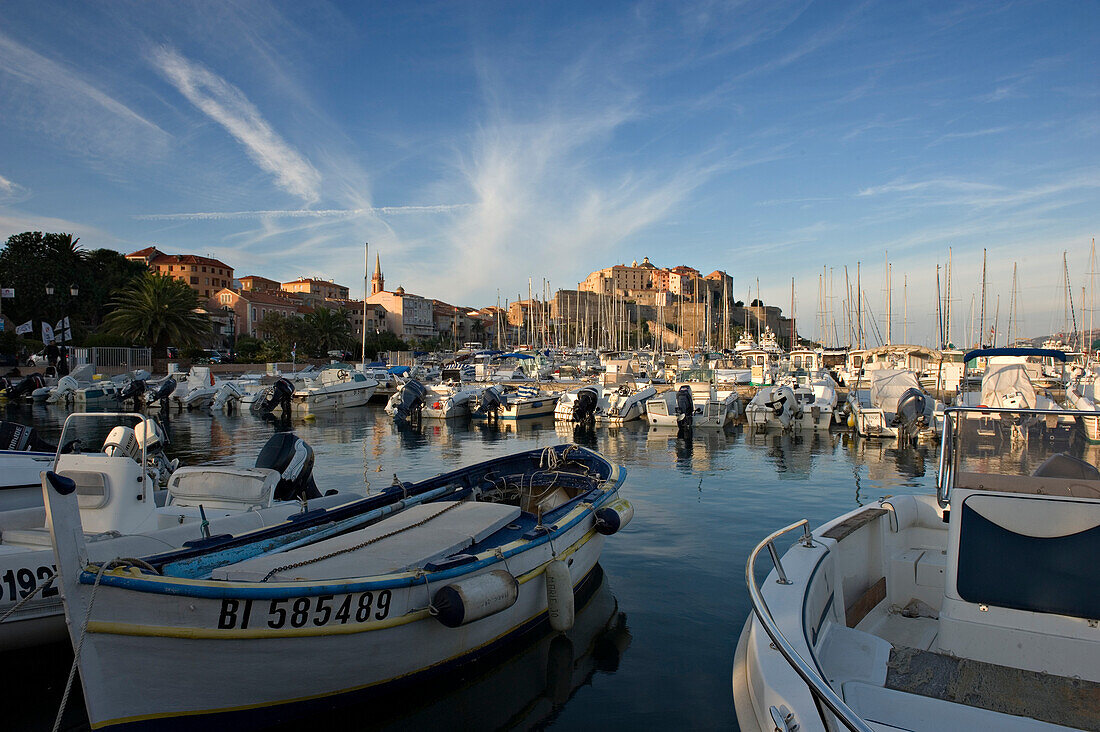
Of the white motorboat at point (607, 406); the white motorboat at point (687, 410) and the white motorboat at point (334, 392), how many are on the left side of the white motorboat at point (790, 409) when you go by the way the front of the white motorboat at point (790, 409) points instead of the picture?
3

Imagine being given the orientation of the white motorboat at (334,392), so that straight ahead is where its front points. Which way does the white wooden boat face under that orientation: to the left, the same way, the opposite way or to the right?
the opposite way

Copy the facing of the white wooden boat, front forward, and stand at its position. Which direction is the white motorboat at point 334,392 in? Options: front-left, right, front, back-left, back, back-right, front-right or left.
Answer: back-right

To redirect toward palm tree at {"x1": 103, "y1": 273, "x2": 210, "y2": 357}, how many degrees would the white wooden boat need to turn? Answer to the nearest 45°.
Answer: approximately 135° to its right

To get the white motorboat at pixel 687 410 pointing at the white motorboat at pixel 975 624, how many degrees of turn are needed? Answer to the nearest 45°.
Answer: approximately 180°

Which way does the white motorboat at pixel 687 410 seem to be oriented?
away from the camera

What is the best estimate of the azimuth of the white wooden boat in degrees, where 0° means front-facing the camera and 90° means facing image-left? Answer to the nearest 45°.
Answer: approximately 45°

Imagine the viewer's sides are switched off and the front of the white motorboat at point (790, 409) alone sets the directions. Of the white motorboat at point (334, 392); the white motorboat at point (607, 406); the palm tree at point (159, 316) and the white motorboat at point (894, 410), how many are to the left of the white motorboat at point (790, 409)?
3

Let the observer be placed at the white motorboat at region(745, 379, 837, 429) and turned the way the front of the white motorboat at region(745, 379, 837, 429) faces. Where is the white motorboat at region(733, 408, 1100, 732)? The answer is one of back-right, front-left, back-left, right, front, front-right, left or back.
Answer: back

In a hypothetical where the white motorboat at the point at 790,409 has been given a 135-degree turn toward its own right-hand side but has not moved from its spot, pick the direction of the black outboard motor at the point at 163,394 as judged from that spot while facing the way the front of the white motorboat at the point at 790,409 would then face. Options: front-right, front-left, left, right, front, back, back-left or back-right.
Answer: back-right

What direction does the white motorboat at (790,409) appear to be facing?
away from the camera
